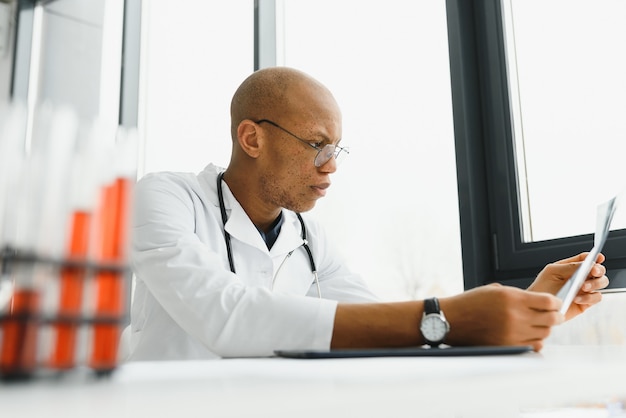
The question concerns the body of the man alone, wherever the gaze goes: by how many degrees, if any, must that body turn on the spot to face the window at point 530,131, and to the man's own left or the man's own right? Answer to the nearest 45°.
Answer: approximately 90° to the man's own left

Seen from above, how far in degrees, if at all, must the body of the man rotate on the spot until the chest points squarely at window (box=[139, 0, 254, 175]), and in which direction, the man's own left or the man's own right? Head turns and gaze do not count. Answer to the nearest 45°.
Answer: approximately 180°

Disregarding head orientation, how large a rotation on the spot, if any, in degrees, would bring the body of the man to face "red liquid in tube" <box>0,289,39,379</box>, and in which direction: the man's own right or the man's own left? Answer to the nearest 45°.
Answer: approximately 45° to the man's own right

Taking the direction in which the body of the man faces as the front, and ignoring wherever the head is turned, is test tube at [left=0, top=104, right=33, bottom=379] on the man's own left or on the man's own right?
on the man's own right

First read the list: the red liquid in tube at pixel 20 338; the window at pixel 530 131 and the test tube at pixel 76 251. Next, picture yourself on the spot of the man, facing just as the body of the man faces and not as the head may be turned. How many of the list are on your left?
1

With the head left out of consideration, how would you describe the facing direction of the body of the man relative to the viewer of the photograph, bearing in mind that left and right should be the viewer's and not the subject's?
facing the viewer and to the right of the viewer
